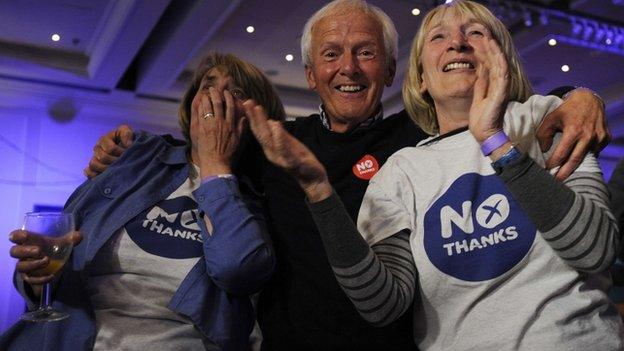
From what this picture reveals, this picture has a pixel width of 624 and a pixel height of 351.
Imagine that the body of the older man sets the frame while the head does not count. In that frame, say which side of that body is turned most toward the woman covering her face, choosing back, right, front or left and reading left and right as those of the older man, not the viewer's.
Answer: right

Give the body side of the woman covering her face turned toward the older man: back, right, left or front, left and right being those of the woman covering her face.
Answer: left

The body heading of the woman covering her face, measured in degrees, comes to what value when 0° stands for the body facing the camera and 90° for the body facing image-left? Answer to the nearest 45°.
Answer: approximately 0°

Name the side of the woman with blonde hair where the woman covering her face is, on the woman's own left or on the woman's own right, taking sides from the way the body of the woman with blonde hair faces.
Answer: on the woman's own right

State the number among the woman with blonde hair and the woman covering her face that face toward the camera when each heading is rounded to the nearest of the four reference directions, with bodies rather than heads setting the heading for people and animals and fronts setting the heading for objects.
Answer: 2

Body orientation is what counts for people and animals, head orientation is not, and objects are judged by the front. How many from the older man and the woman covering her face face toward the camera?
2
